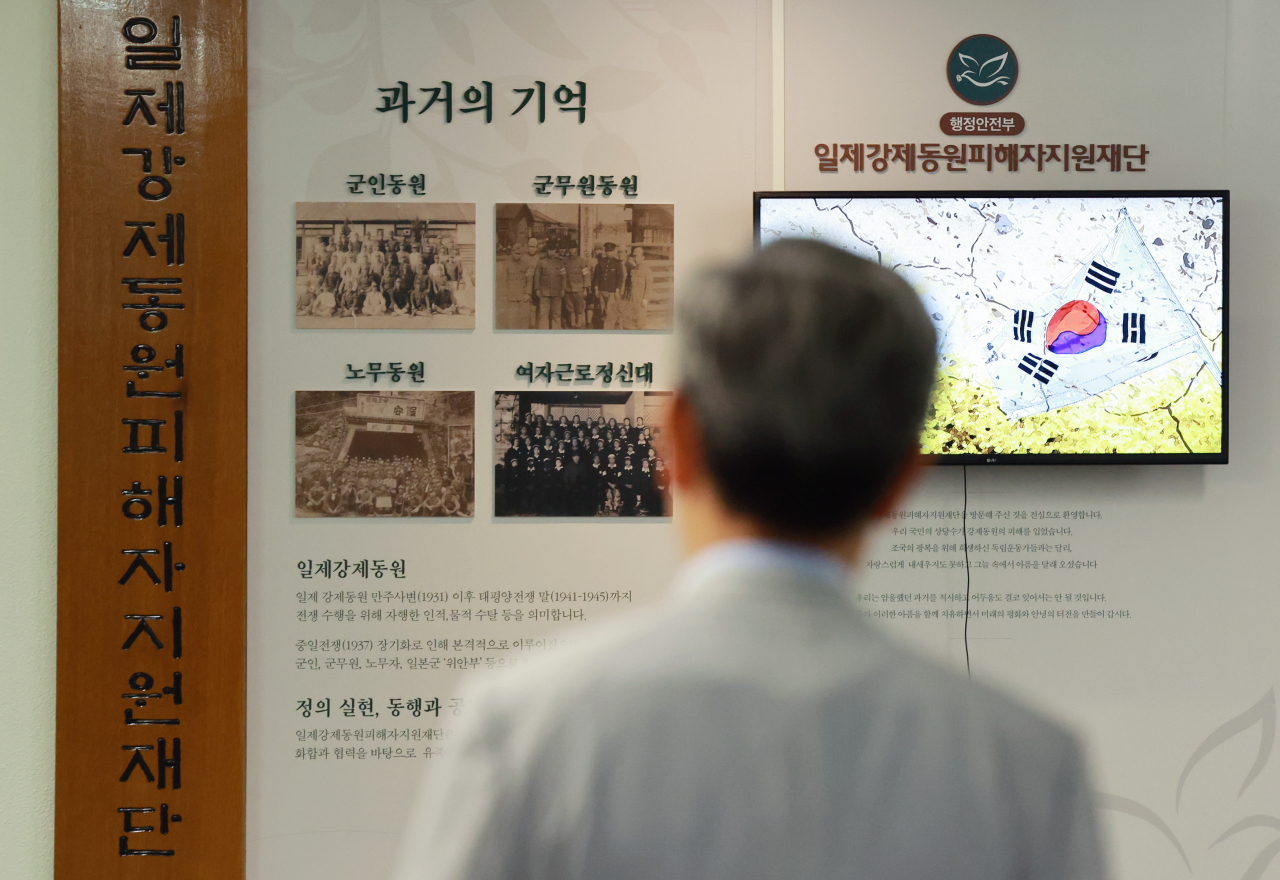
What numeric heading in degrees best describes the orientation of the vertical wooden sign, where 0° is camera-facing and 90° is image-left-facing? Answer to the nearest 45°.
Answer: approximately 0°

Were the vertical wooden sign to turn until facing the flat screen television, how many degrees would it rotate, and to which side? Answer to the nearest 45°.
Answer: approximately 45° to its left

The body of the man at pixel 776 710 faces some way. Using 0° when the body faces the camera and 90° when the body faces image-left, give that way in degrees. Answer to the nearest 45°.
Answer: approximately 180°

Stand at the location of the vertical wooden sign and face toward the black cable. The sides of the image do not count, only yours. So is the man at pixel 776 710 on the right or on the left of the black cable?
right

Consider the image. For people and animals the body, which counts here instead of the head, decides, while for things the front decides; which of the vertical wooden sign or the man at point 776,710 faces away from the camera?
the man

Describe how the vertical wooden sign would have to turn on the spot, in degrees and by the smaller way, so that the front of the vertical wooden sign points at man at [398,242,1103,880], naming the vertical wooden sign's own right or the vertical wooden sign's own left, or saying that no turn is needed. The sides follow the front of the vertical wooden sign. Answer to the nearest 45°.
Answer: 0° — it already faces them

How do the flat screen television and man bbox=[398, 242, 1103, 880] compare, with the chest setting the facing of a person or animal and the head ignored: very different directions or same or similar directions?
very different directions

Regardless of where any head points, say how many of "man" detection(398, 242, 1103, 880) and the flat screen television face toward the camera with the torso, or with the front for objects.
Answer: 1

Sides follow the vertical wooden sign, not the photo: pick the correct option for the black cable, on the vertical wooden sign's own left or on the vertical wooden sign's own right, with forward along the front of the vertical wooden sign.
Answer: on the vertical wooden sign's own left

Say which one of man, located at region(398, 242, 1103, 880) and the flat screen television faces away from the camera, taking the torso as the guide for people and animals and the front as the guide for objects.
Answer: the man
